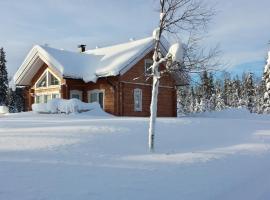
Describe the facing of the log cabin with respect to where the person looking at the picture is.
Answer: facing the viewer and to the left of the viewer

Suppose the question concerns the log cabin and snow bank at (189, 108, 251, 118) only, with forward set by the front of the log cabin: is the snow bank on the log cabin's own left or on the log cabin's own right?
on the log cabin's own left
